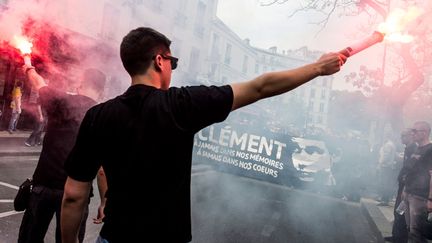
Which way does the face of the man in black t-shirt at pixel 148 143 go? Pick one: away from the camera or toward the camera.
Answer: away from the camera

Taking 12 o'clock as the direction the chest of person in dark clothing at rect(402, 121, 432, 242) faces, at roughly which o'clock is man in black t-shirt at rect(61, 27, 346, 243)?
The man in black t-shirt is roughly at 11 o'clock from the person in dark clothing.

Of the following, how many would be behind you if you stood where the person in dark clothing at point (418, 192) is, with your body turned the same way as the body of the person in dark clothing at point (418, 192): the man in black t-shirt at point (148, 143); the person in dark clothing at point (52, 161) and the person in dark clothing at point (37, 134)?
0

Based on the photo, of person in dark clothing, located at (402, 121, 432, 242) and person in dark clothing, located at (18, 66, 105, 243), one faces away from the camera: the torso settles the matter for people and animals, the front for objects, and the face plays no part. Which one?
person in dark clothing, located at (18, 66, 105, 243)

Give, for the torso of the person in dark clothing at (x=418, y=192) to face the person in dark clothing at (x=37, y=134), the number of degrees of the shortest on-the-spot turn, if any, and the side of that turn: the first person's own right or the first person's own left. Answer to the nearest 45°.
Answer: approximately 45° to the first person's own right

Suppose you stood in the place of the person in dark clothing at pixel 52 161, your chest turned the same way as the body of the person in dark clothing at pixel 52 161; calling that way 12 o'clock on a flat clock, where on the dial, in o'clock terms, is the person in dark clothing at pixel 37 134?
the person in dark clothing at pixel 37 134 is roughly at 12 o'clock from the person in dark clothing at pixel 52 161.

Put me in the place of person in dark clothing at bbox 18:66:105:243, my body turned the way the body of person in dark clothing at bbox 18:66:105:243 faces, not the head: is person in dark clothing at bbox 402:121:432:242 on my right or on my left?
on my right

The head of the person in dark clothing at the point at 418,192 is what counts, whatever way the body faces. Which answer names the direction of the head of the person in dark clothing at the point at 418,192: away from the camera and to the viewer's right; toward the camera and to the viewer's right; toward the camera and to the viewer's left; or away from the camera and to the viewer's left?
toward the camera and to the viewer's left

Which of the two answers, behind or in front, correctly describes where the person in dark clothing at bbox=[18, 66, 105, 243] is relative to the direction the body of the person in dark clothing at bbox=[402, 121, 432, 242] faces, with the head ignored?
in front

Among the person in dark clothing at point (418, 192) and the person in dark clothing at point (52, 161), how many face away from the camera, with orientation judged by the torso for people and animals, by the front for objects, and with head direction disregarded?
1

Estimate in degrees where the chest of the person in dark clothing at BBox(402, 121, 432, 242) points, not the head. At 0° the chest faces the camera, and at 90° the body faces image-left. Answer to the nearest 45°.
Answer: approximately 45°

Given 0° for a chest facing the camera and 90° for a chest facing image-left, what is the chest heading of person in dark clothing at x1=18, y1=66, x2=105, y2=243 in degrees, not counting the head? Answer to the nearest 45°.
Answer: approximately 180°
